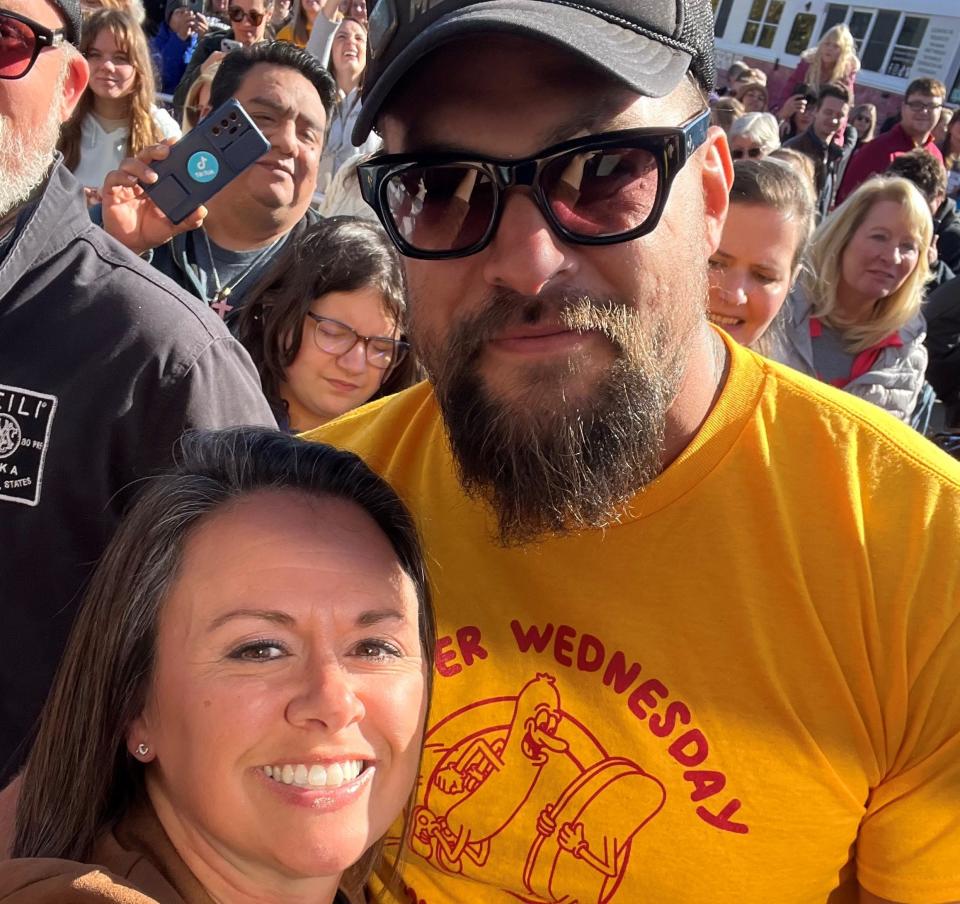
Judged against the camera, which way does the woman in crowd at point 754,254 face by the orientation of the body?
toward the camera

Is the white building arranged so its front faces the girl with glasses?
yes

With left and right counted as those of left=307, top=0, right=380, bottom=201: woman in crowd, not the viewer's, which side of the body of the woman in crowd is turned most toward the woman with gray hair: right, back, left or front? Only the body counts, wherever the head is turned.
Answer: left

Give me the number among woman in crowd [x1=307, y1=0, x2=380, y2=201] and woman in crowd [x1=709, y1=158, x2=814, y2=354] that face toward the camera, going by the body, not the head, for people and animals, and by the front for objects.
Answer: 2

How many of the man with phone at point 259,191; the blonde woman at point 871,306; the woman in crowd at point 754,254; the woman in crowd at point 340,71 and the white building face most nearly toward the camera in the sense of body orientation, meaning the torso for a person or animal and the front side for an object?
5

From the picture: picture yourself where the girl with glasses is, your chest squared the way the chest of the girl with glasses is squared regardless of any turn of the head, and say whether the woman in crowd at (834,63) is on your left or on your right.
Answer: on your left

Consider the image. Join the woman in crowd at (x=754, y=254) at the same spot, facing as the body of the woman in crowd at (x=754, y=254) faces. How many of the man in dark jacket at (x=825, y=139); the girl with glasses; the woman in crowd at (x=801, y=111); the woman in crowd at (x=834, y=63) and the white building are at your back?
4

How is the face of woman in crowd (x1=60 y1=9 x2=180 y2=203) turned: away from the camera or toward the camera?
toward the camera

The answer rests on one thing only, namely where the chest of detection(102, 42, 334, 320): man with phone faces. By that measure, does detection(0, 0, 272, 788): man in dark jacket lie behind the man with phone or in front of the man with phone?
in front

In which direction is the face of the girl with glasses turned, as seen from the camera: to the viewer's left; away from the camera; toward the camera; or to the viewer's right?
toward the camera

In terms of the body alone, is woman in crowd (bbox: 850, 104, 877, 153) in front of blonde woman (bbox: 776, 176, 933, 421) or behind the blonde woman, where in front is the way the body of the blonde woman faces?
behind

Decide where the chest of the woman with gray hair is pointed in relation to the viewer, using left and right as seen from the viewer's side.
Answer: facing the viewer and to the left of the viewer

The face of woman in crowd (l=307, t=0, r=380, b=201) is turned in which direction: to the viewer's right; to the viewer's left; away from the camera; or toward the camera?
toward the camera

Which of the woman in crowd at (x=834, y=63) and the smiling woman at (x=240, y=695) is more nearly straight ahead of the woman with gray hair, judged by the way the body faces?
the smiling woman

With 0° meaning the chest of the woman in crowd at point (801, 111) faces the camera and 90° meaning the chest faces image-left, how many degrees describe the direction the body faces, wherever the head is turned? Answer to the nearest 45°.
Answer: approximately 45°

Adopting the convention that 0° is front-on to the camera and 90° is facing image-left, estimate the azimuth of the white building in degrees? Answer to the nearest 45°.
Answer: approximately 0°

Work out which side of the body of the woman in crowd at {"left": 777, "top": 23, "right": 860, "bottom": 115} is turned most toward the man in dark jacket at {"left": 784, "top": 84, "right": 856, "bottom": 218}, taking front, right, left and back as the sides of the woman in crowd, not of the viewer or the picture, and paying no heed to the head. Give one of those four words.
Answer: front

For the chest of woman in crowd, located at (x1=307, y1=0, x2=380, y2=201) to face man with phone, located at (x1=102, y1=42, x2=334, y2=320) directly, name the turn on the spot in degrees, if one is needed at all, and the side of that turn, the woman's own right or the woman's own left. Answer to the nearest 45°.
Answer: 0° — they already face them
